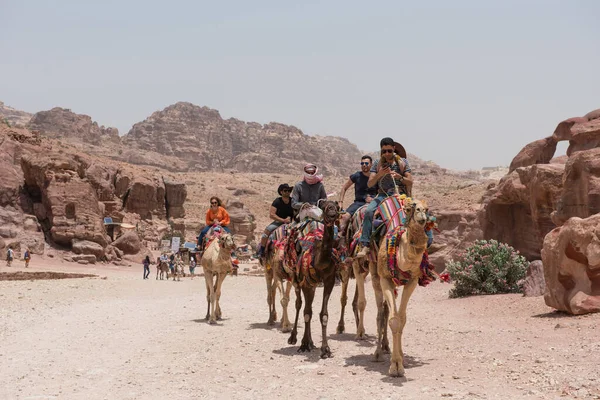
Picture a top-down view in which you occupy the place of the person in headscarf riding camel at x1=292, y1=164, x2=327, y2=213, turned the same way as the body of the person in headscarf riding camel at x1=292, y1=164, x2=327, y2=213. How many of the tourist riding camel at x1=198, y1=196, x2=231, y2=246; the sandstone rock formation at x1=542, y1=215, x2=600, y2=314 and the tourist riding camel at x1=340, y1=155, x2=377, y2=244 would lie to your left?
2

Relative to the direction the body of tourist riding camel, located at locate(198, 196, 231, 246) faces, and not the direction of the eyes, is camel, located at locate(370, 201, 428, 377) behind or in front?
in front

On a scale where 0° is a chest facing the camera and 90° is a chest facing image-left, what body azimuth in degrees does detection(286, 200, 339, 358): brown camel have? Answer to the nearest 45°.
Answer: approximately 315°

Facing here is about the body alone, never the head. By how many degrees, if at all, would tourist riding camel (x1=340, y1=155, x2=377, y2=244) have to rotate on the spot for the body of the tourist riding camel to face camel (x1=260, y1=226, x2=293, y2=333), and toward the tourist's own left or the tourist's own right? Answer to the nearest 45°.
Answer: approximately 135° to the tourist's own right

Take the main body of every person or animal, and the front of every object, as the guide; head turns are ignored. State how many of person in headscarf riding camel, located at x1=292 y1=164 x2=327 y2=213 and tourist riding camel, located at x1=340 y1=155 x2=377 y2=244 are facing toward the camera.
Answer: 2

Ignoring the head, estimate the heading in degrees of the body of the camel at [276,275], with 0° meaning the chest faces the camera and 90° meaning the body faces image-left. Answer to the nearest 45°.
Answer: approximately 0°

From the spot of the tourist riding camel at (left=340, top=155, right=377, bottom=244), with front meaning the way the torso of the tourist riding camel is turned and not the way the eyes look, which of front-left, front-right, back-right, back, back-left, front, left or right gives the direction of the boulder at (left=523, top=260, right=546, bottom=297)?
back-left

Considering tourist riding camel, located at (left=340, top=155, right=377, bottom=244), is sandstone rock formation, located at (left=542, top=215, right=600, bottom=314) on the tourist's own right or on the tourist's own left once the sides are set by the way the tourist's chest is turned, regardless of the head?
on the tourist's own left

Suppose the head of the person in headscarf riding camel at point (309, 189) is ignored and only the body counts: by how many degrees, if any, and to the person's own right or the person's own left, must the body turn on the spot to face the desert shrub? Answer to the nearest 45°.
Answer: approximately 135° to the person's own left
